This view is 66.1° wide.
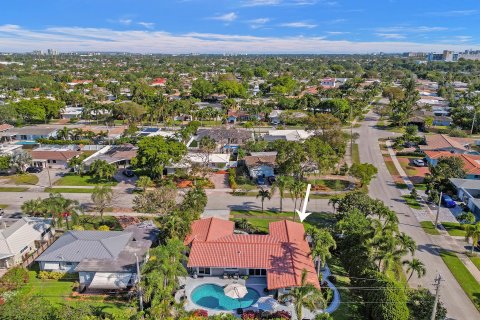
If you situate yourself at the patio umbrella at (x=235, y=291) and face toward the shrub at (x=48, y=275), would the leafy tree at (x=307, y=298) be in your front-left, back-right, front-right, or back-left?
back-left
